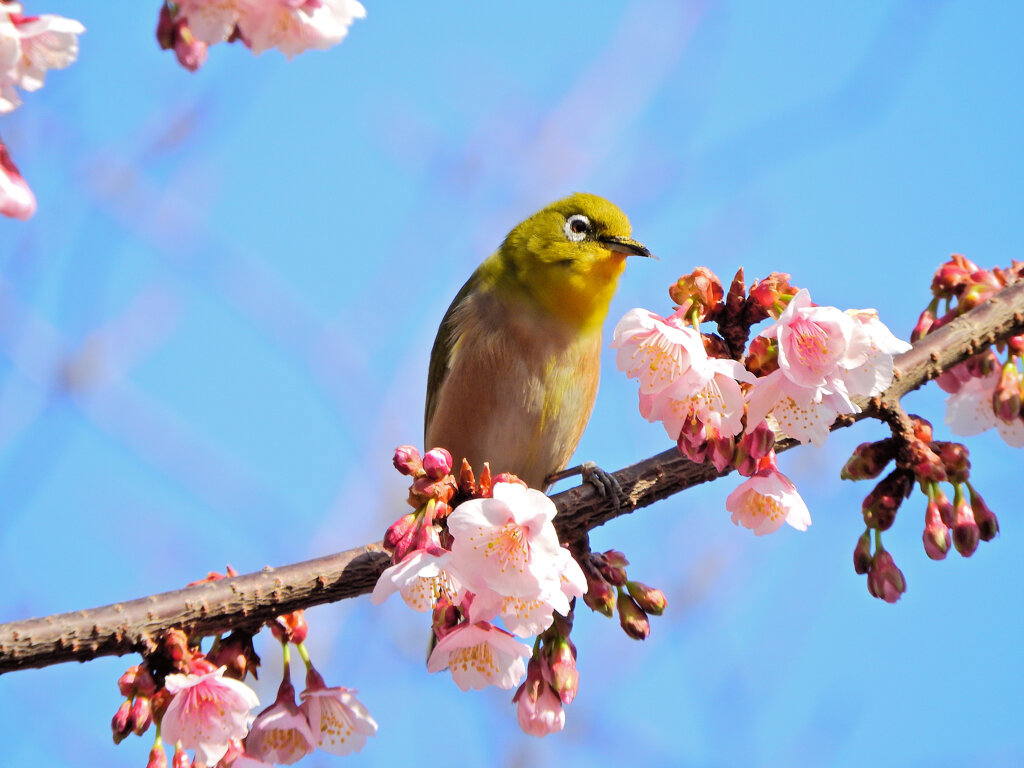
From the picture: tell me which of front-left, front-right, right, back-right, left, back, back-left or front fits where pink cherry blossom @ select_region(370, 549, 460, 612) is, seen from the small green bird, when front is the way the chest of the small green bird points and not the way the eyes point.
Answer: front-right

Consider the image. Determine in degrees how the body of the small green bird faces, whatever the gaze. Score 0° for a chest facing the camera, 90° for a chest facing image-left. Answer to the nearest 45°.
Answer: approximately 315°

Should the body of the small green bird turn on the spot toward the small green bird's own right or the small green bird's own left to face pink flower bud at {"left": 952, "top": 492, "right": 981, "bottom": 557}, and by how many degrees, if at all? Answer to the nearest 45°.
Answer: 0° — it already faces it

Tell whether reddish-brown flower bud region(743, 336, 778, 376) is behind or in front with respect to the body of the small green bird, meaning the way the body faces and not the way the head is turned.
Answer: in front
